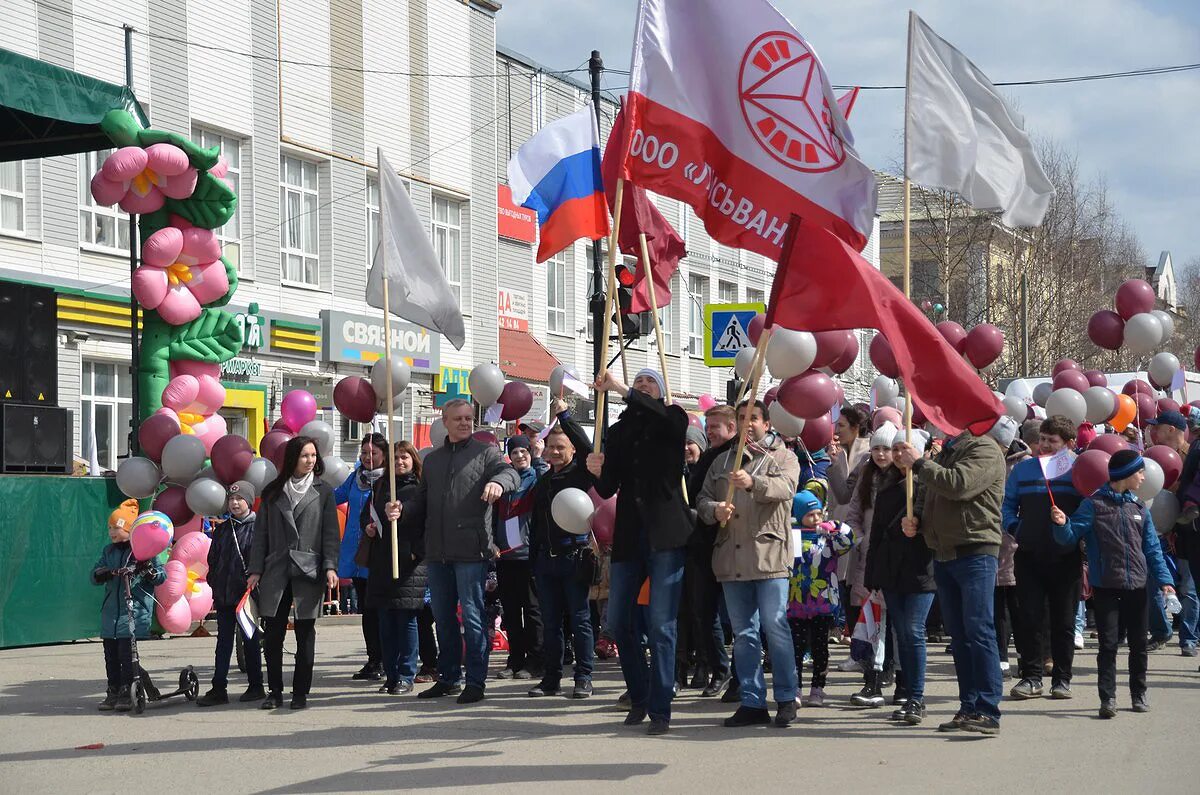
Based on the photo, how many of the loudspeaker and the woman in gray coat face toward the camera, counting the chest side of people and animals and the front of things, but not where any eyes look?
2

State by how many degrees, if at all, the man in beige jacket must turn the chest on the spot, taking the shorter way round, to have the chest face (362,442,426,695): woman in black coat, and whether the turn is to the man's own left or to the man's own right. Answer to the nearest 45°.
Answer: approximately 90° to the man's own right

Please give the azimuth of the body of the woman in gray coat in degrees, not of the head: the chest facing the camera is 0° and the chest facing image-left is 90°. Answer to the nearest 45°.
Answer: approximately 0°

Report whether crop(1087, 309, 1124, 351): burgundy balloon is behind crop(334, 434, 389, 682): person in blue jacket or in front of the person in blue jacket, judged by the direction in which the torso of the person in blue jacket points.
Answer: behind

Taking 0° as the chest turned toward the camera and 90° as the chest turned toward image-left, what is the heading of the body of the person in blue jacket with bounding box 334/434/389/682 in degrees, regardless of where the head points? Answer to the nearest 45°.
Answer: approximately 45°
